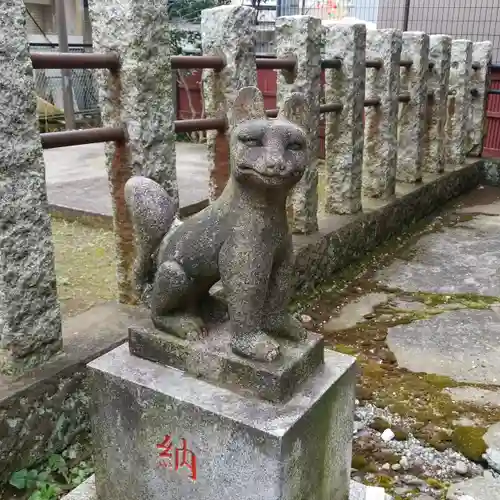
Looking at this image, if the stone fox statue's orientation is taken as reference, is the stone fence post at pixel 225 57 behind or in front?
behind

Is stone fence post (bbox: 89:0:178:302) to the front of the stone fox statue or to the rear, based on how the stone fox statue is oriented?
to the rear

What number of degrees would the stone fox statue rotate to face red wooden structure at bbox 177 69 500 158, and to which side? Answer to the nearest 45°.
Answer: approximately 135° to its left

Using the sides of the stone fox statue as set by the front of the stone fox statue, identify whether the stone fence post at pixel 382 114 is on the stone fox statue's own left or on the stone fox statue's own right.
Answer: on the stone fox statue's own left

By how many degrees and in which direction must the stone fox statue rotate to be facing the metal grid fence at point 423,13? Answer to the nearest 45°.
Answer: approximately 135° to its left

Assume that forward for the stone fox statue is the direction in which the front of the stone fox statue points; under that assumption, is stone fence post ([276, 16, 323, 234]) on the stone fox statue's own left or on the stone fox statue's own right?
on the stone fox statue's own left

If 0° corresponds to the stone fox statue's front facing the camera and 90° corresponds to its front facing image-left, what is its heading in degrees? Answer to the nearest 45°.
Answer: approximately 315°

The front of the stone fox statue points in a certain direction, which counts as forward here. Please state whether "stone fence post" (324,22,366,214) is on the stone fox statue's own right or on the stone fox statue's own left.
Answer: on the stone fox statue's own left
